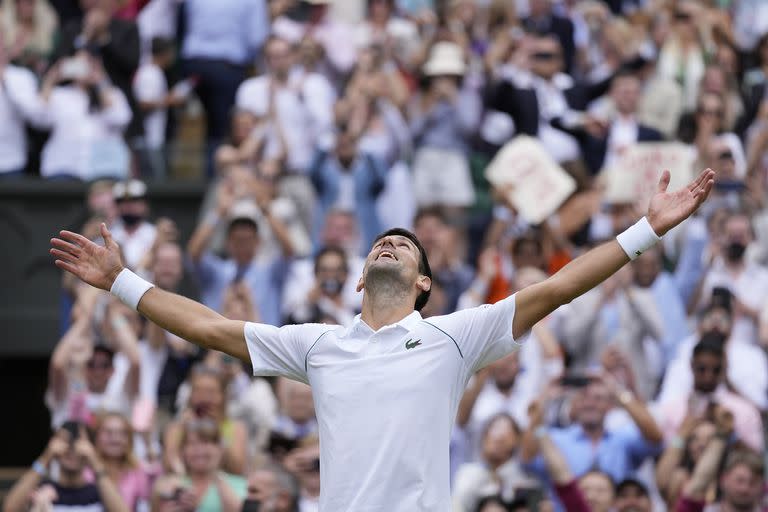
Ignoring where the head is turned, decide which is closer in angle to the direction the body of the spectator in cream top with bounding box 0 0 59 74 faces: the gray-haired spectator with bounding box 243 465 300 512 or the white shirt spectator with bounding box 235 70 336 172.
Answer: the gray-haired spectator

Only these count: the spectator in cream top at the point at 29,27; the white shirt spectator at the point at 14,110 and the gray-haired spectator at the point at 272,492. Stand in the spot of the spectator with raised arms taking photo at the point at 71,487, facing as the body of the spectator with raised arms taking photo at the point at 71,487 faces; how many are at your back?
2

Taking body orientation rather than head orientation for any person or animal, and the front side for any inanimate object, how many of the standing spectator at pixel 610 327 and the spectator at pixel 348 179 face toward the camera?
2

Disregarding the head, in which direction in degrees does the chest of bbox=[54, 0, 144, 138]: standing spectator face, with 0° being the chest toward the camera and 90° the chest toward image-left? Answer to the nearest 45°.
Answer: approximately 0°

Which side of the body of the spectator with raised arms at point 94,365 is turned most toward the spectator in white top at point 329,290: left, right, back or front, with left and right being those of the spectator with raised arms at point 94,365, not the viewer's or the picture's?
left

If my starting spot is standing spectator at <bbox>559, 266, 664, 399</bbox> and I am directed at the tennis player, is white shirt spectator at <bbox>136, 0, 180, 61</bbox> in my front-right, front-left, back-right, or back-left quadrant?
back-right
